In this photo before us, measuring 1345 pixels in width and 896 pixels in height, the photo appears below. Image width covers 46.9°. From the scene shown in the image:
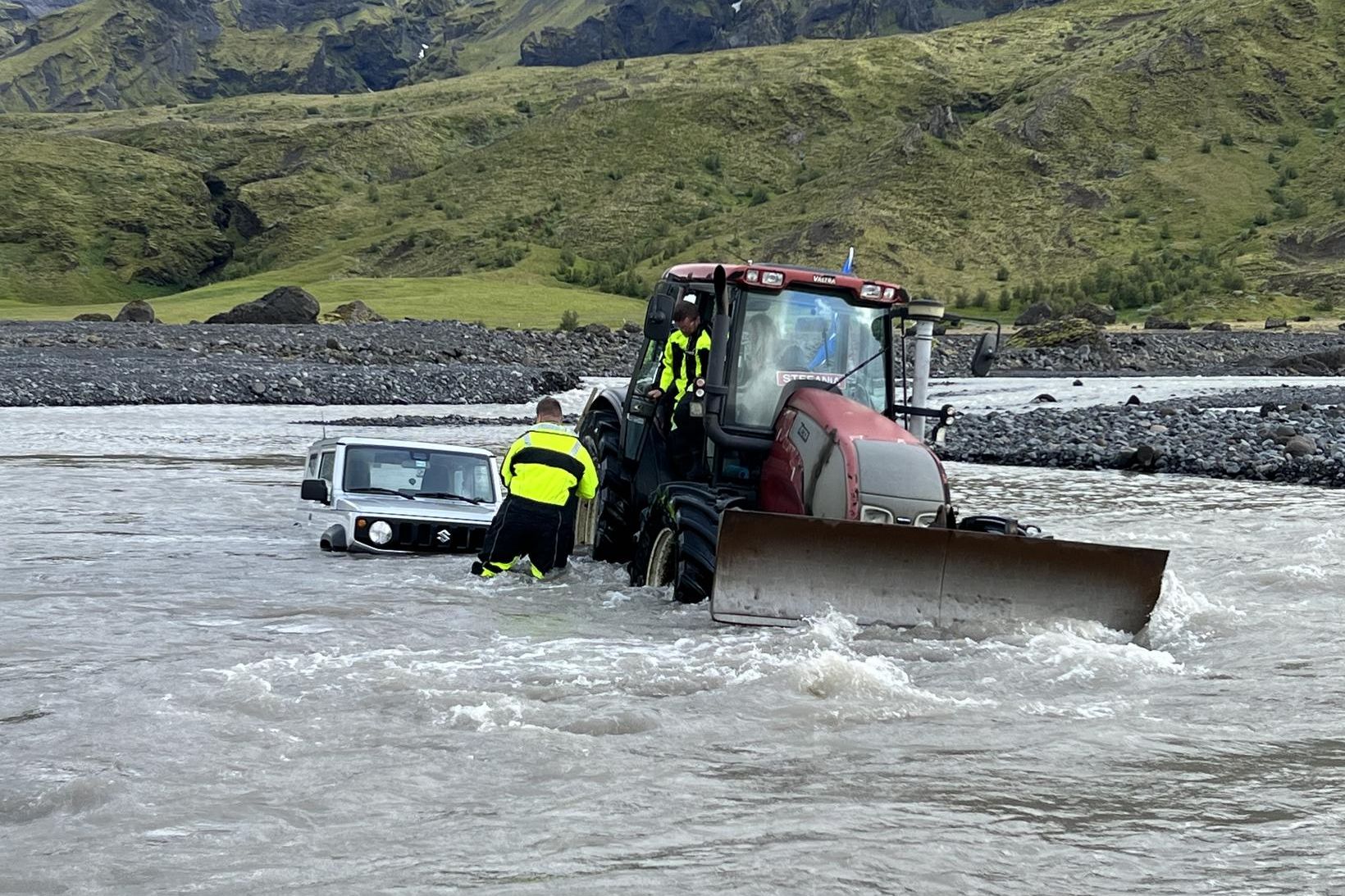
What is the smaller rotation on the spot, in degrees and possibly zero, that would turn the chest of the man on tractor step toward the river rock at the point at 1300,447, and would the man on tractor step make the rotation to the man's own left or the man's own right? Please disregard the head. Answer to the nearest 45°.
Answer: approximately 180°

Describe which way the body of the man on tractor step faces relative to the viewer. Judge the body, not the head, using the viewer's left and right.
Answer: facing the viewer and to the left of the viewer

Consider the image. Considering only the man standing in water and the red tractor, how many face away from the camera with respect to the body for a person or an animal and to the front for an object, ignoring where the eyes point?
1

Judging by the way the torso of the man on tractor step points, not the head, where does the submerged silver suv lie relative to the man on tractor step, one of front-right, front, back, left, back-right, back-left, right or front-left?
right

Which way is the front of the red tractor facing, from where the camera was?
facing the viewer and to the right of the viewer

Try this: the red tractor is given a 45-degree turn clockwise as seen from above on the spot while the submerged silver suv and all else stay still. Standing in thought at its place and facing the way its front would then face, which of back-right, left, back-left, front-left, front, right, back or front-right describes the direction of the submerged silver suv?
back-right

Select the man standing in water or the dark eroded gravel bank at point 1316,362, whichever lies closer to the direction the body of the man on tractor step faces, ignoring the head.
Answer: the man standing in water

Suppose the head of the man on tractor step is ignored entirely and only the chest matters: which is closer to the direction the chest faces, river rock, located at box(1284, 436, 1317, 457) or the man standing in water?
the man standing in water

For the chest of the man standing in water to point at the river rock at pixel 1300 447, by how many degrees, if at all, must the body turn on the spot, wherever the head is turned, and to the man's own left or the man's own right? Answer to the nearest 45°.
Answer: approximately 45° to the man's own right

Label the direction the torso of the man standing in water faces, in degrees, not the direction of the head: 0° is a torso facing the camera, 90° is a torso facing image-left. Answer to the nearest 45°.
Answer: approximately 180°
